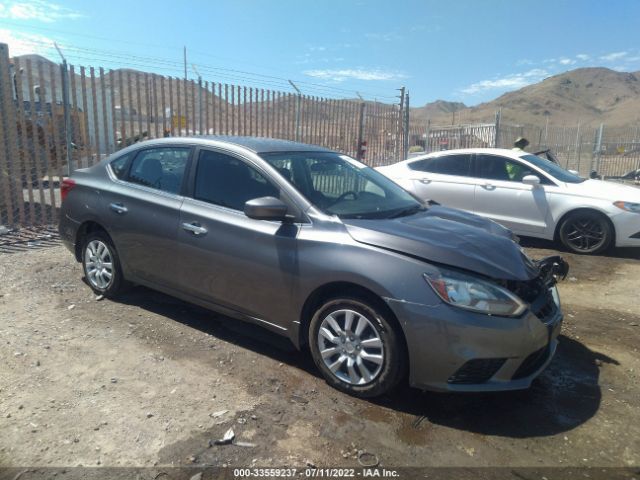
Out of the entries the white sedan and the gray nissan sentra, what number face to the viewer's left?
0

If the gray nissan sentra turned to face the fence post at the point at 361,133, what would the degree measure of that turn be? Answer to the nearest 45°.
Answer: approximately 135° to its left

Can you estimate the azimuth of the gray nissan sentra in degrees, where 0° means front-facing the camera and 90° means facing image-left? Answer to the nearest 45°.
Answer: approximately 315°

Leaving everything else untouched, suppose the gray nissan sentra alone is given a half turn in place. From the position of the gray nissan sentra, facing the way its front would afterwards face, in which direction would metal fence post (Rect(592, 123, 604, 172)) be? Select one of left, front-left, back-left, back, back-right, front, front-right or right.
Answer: right

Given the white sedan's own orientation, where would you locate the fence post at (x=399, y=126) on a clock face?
The fence post is roughly at 8 o'clock from the white sedan.

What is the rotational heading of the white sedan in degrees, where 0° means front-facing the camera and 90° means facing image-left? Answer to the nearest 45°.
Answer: approximately 270°

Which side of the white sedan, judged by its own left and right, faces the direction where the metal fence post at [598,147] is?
left

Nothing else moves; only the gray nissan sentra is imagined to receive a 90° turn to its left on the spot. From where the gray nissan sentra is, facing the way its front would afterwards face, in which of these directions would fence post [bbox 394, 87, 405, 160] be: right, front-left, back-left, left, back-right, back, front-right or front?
front-left
